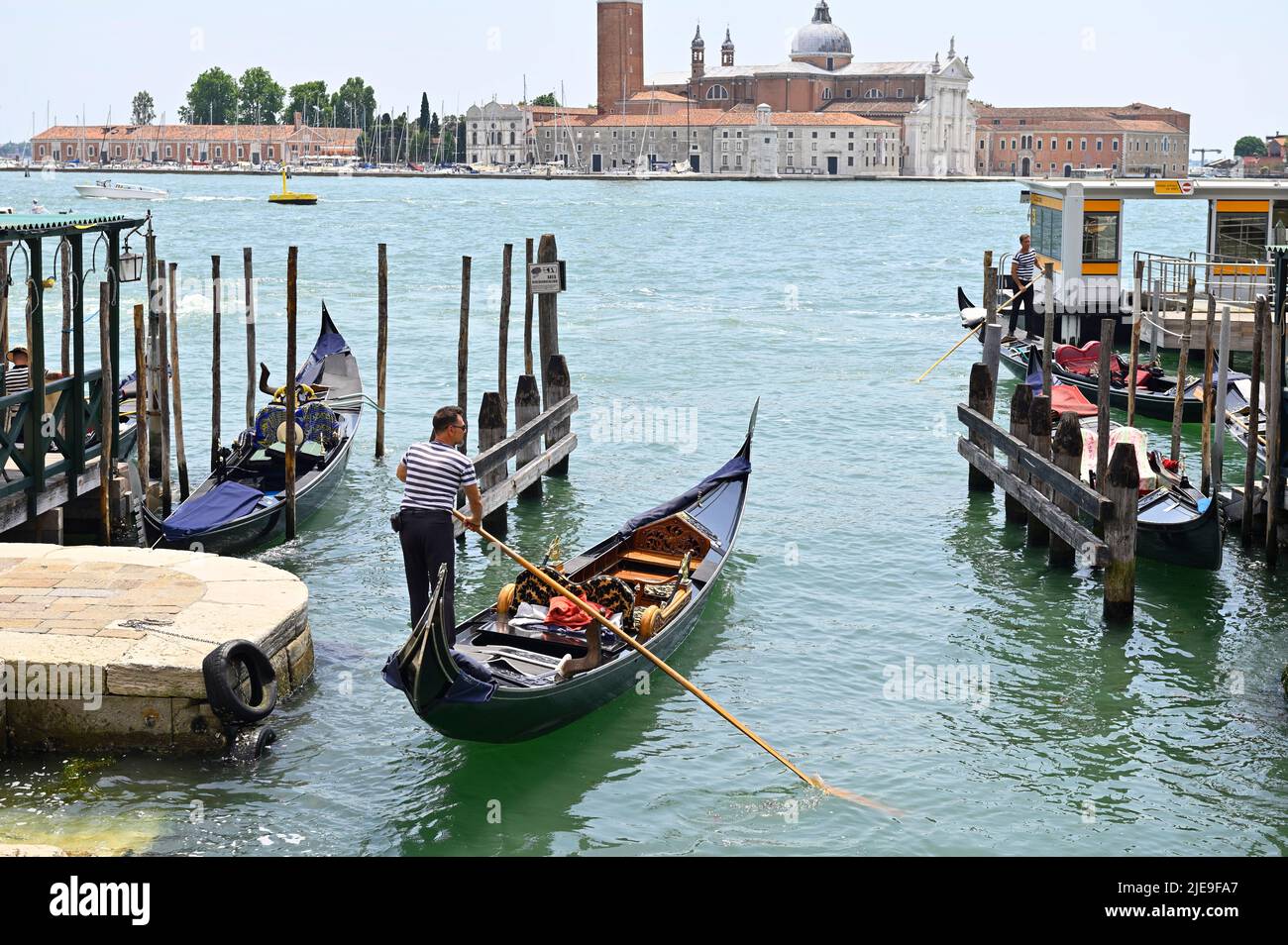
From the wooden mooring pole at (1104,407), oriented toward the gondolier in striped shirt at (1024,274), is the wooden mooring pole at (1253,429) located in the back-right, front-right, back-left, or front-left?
back-right

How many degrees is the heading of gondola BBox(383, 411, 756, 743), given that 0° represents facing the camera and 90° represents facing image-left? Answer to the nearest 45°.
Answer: approximately 225°

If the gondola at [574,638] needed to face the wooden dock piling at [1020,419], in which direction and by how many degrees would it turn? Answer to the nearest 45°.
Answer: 0° — it already faces it

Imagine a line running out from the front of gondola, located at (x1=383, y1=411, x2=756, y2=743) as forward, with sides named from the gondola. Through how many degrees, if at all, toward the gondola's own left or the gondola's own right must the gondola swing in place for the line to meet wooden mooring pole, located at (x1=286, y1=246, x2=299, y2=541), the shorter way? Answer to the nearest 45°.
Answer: approximately 90° to the gondola's own left

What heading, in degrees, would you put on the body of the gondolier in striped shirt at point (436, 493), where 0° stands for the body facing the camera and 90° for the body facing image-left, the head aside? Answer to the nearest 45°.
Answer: approximately 225°

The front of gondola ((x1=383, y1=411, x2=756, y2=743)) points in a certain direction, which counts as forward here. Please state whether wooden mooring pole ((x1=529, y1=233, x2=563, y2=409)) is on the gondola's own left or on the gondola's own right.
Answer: on the gondola's own left
